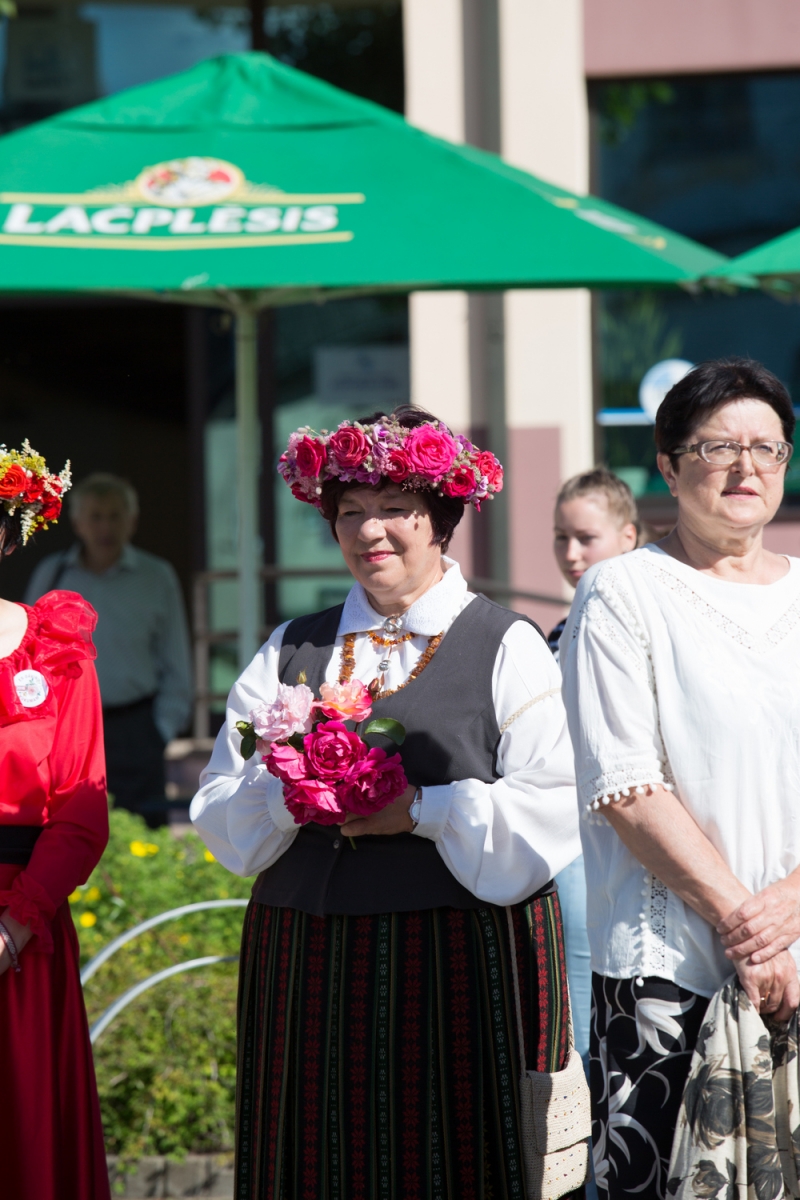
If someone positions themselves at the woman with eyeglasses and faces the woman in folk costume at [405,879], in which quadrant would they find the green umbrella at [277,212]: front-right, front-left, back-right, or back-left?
front-right

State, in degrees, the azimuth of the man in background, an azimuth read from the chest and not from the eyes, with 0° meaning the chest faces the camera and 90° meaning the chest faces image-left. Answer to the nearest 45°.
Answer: approximately 0°

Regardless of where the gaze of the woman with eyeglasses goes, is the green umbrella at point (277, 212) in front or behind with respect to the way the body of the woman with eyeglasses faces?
behind

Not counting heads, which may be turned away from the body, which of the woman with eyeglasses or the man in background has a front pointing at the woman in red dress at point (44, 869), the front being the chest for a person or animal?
the man in background

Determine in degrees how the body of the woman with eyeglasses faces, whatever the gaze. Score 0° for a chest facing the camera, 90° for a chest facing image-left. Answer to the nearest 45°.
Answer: approximately 315°

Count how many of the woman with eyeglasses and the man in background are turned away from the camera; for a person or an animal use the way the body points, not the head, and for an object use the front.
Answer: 0

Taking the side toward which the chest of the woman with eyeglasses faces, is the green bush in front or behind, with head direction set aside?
behind

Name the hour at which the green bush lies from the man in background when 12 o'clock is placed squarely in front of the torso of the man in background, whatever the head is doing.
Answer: The green bush is roughly at 12 o'clock from the man in background.

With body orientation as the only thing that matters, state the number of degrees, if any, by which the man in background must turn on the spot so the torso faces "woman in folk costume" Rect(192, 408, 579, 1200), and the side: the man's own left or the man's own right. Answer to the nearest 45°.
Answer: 0° — they already face them
